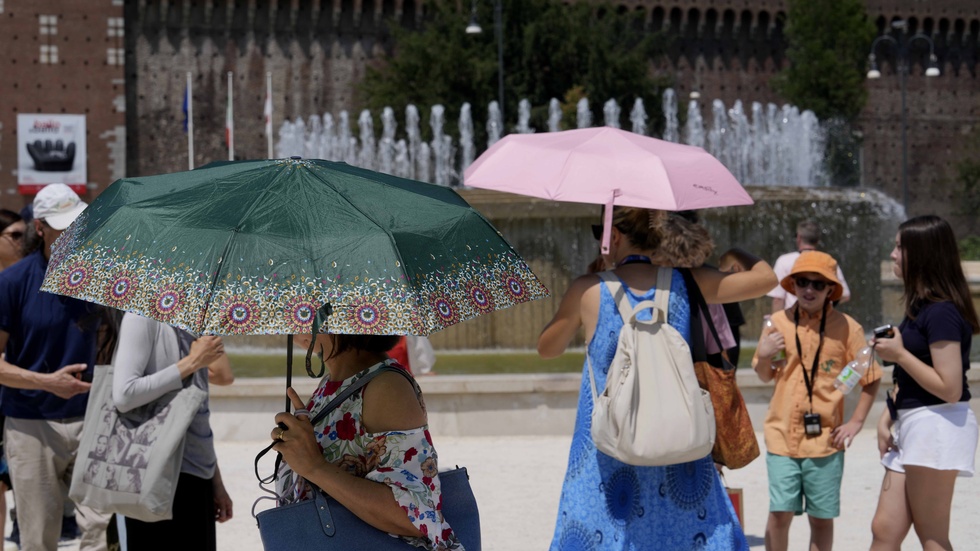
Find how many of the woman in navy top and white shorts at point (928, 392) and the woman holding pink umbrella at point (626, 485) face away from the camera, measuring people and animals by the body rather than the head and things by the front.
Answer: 1

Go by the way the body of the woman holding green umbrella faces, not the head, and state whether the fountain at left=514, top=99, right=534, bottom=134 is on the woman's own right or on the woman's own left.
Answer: on the woman's own right

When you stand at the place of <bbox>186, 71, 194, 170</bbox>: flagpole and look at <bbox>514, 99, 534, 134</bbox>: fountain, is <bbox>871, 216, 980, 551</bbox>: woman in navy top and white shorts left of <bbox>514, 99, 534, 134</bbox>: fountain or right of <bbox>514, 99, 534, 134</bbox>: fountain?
right

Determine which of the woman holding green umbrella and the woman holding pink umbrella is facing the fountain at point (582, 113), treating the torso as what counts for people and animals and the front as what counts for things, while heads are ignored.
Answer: the woman holding pink umbrella

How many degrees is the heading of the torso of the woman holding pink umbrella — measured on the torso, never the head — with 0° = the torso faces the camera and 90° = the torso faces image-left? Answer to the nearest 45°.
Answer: approximately 180°

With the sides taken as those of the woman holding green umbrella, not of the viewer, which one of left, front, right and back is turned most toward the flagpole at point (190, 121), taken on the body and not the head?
right

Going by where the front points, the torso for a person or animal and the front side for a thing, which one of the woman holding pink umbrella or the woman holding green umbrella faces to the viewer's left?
the woman holding green umbrella

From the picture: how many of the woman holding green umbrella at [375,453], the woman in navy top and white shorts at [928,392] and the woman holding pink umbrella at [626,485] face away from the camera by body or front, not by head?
1

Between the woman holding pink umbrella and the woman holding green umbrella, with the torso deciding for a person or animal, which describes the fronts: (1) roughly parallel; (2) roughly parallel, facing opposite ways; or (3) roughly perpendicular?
roughly perpendicular

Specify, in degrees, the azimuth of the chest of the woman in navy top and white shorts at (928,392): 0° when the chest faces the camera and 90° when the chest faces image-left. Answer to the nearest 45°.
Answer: approximately 90°

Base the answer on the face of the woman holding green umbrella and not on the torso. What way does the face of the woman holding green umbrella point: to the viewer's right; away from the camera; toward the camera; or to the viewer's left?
to the viewer's left

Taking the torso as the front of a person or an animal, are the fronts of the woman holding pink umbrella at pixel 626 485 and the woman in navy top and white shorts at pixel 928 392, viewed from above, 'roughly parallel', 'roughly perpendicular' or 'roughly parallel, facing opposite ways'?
roughly perpendicular

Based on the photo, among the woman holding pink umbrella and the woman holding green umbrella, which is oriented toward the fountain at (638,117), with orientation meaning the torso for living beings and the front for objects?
the woman holding pink umbrella

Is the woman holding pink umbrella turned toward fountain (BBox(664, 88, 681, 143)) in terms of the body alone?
yes

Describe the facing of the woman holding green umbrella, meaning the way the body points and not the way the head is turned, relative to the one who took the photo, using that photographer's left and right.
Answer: facing to the left of the viewer
